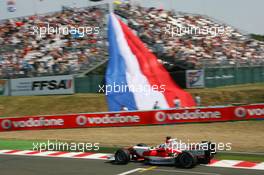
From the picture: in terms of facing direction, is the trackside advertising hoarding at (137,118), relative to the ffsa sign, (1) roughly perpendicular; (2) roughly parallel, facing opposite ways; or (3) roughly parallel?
roughly parallel

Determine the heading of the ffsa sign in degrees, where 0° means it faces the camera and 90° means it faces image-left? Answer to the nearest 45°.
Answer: approximately 0°

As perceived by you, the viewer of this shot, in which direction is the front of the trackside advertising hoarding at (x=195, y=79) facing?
facing the viewer

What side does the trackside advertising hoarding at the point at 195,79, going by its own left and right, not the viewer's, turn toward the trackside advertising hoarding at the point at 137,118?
front

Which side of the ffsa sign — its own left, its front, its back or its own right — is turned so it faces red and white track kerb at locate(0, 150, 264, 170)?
front

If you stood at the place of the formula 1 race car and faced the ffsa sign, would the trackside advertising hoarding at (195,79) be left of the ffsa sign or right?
right

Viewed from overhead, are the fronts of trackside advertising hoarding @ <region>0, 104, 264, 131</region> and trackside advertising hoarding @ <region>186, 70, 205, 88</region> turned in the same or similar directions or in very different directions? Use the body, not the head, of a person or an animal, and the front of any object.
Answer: same or similar directions

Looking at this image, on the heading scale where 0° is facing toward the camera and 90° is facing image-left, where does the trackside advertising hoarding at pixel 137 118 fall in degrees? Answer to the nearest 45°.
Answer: approximately 0°

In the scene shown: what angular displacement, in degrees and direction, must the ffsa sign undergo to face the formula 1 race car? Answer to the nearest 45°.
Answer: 0° — it already faces it

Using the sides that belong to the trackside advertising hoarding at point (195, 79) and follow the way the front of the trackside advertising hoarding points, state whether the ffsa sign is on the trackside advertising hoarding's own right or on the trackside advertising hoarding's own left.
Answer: on the trackside advertising hoarding's own right

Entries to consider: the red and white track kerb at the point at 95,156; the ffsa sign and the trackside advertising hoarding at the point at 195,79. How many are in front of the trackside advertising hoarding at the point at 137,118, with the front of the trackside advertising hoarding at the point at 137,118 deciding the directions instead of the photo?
1

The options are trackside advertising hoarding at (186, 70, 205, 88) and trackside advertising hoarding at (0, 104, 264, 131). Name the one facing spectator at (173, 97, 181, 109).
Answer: trackside advertising hoarding at (186, 70, 205, 88)

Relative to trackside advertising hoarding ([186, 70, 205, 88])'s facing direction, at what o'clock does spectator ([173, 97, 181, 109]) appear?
The spectator is roughly at 12 o'clock from the trackside advertising hoarding.
